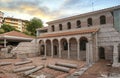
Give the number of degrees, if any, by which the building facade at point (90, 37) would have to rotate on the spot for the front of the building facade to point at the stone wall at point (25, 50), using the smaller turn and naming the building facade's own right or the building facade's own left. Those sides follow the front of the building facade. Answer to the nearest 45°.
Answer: approximately 45° to the building facade's own right

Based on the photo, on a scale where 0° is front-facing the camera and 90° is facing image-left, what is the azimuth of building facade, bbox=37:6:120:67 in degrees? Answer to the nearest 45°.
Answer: approximately 45°
